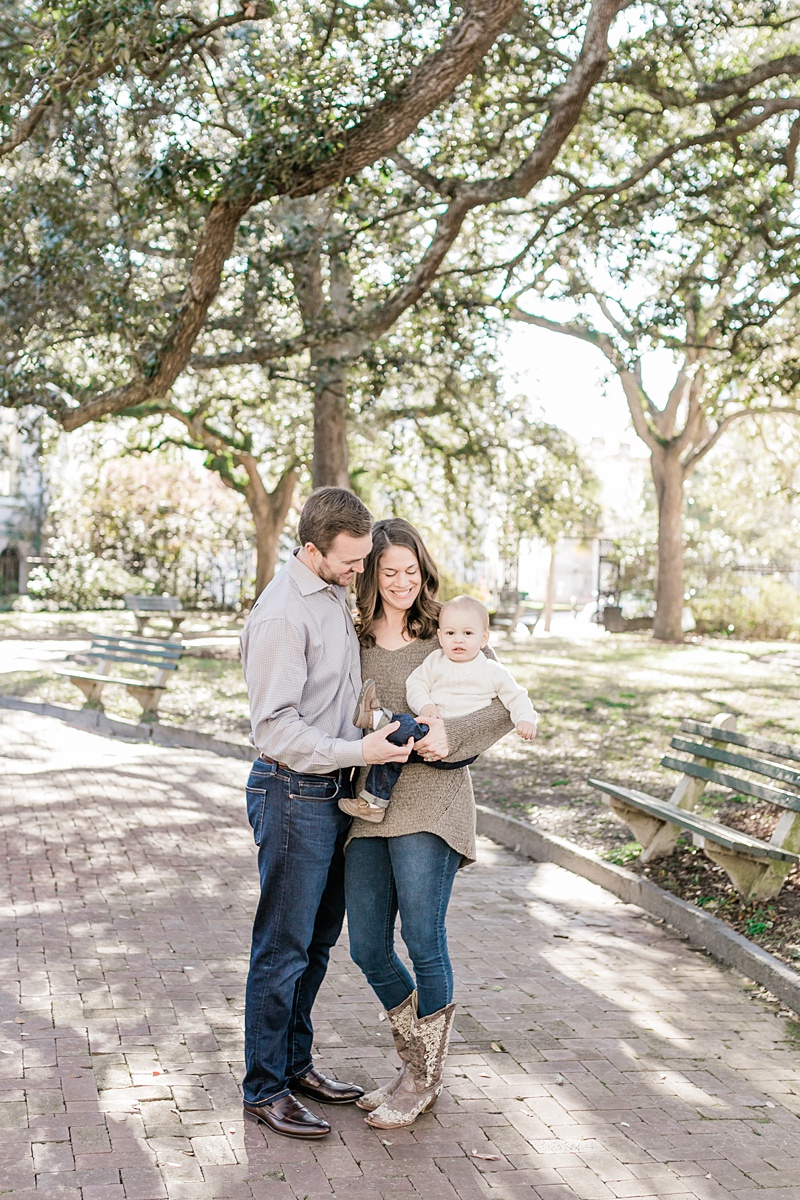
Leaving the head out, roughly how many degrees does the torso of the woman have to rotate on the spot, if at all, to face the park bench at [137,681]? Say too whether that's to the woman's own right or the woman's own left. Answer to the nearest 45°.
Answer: approximately 135° to the woman's own right

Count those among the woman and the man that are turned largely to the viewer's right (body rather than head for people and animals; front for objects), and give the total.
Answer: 1

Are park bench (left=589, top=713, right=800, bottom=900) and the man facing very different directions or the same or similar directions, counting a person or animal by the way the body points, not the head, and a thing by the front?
very different directions

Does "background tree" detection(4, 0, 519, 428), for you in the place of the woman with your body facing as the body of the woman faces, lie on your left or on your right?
on your right

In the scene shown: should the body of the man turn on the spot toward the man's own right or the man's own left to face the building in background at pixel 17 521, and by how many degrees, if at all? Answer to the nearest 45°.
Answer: approximately 90° to the man's own left

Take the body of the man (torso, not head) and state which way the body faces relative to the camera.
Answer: to the viewer's right

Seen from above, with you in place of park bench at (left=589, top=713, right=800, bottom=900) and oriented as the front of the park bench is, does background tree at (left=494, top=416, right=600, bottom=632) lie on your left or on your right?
on your right

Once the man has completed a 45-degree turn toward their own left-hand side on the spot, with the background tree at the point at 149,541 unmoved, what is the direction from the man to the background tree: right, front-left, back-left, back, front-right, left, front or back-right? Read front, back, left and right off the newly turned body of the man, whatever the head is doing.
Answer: front-left
